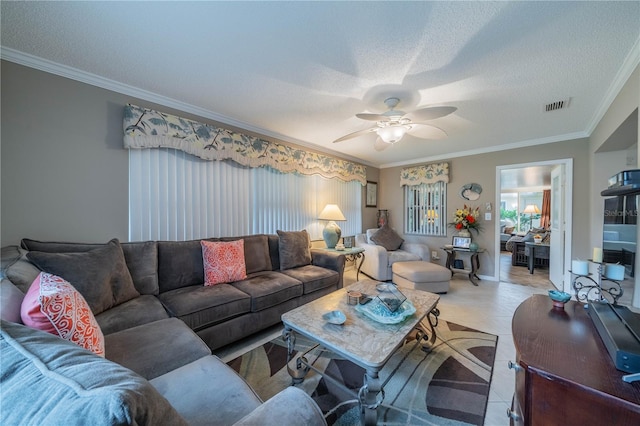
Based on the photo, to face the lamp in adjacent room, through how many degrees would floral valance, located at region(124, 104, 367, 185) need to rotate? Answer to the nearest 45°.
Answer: approximately 45° to its left

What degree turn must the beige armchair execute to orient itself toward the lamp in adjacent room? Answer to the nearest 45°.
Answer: approximately 90° to its left

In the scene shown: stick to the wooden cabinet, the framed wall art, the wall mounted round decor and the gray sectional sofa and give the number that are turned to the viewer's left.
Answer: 1

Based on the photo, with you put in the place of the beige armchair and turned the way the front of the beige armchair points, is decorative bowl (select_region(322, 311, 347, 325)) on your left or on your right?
on your right

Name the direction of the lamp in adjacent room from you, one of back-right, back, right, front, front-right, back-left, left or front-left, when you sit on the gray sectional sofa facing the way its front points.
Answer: front-left

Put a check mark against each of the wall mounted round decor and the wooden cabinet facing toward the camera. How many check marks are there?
1

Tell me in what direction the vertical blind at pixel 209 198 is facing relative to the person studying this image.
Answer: facing the viewer and to the right of the viewer

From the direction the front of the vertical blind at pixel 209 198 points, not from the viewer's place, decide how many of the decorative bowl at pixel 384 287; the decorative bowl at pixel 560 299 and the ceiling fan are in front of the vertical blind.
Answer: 3

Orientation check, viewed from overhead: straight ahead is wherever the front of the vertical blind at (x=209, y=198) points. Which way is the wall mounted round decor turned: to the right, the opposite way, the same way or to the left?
to the right

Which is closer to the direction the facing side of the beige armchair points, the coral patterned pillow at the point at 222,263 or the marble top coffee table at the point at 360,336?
the marble top coffee table

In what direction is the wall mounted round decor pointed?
toward the camera

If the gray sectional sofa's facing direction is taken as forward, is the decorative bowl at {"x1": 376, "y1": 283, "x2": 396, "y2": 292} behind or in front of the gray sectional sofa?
in front

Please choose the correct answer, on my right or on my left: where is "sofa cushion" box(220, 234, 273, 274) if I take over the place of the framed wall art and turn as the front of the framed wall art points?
on my right

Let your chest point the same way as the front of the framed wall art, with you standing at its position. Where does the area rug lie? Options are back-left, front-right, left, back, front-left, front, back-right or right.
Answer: front-right

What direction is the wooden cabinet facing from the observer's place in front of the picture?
facing to the left of the viewer
